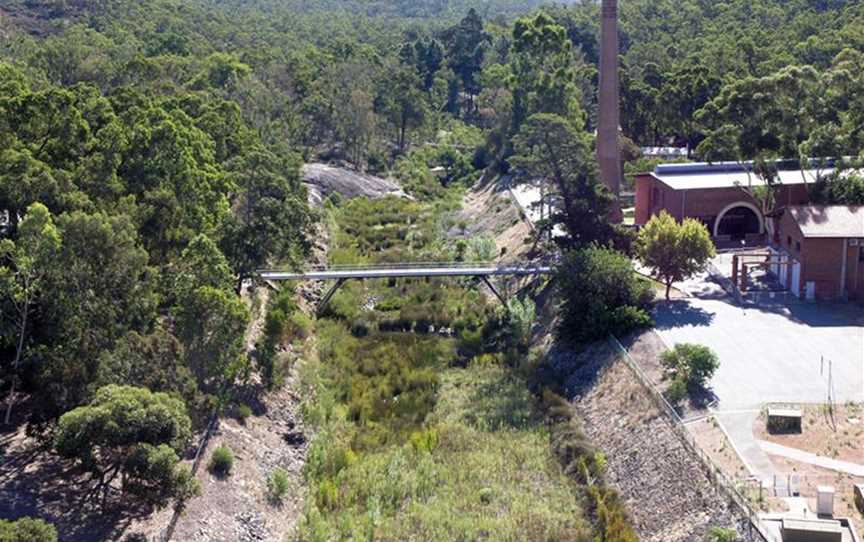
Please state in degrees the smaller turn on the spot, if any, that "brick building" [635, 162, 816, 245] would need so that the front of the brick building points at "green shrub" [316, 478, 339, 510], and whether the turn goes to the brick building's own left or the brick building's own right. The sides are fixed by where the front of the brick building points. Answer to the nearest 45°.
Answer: approximately 45° to the brick building's own right

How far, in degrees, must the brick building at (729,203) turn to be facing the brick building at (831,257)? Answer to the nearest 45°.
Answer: approximately 45° to its left

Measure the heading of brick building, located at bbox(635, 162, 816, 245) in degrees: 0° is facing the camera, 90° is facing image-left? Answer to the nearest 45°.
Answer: approximately 0°

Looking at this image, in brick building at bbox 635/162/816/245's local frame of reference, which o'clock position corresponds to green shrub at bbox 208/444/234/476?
The green shrub is roughly at 1 o'clock from the brick building.

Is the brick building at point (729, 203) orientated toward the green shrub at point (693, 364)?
yes

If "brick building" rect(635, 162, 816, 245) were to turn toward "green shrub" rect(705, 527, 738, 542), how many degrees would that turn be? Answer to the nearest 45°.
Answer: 0° — it already faces it

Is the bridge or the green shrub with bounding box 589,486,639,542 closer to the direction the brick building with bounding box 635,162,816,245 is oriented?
the green shrub

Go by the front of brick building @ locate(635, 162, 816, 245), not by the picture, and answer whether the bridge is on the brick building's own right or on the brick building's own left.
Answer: on the brick building's own right

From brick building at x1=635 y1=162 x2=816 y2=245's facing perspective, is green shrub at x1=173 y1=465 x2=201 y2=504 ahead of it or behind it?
ahead

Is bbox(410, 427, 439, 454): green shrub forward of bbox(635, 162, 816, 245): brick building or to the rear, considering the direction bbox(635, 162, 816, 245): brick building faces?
forward

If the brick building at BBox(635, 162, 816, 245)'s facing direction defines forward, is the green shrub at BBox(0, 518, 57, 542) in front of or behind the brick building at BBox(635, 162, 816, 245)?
in front

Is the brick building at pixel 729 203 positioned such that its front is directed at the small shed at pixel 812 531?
yes

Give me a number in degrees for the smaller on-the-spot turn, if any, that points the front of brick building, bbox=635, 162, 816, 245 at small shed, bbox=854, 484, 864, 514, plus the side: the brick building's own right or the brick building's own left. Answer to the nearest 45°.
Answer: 0° — it already faces it
